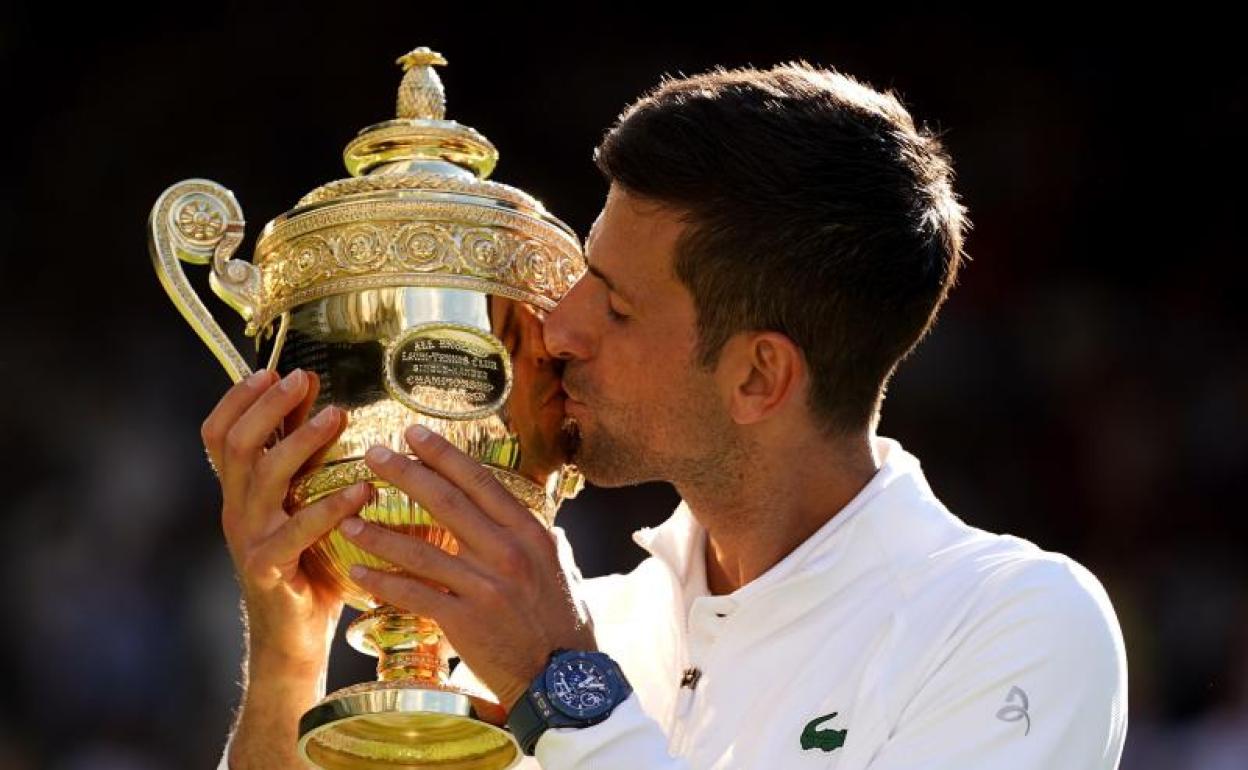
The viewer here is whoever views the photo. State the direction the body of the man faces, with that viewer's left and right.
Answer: facing the viewer and to the left of the viewer

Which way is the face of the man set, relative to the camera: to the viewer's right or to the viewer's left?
to the viewer's left

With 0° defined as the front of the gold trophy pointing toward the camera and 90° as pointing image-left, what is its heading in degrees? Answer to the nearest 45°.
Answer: approximately 0°
